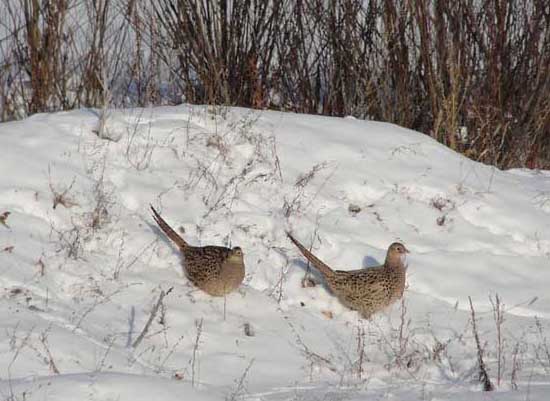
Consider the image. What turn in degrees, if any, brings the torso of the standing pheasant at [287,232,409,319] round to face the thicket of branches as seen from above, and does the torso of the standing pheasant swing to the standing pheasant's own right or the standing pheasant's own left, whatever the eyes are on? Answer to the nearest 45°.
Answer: approximately 90° to the standing pheasant's own left

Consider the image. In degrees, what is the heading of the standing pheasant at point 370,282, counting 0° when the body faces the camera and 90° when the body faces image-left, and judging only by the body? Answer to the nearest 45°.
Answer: approximately 270°

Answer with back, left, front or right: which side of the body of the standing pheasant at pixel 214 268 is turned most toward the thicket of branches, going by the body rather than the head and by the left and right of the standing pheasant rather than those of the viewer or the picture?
left

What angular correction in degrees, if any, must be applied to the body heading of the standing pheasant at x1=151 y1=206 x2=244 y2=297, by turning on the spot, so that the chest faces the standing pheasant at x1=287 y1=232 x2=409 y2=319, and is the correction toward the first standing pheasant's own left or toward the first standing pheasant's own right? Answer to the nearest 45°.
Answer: approximately 45° to the first standing pheasant's own left

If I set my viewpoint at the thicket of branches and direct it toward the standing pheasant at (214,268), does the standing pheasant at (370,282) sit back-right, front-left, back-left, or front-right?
front-left

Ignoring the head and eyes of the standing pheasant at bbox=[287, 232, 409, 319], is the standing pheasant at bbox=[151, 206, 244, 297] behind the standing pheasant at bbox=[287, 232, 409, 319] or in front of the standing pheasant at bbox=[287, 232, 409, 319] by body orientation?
behind

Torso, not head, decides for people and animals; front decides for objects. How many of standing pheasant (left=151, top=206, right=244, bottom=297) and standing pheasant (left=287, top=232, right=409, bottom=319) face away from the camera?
0
